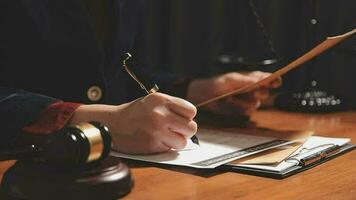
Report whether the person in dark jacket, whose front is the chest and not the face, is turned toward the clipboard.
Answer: yes

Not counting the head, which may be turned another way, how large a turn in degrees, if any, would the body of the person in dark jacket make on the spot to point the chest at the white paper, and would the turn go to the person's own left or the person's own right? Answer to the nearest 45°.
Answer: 0° — they already face it

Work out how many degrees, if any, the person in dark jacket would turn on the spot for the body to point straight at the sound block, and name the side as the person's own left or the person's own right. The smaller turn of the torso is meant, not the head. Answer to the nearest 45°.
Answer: approximately 45° to the person's own right

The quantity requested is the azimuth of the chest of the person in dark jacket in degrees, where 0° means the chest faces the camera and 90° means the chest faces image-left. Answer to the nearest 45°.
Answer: approximately 315°

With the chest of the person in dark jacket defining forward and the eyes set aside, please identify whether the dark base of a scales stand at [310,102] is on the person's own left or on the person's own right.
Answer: on the person's own left
